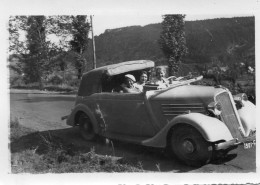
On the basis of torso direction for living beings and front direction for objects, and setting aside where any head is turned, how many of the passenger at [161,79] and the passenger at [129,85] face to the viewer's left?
0

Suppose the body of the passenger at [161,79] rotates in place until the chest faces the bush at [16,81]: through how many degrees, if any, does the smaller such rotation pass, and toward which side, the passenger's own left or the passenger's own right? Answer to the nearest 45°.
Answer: approximately 135° to the passenger's own right

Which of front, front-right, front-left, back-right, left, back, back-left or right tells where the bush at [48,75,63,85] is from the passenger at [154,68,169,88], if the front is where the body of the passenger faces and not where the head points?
back-right

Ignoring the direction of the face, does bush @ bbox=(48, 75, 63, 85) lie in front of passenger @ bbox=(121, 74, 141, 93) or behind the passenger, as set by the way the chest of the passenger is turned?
behind

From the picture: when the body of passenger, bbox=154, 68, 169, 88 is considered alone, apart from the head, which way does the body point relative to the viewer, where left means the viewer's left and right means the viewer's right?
facing the viewer and to the right of the viewer
